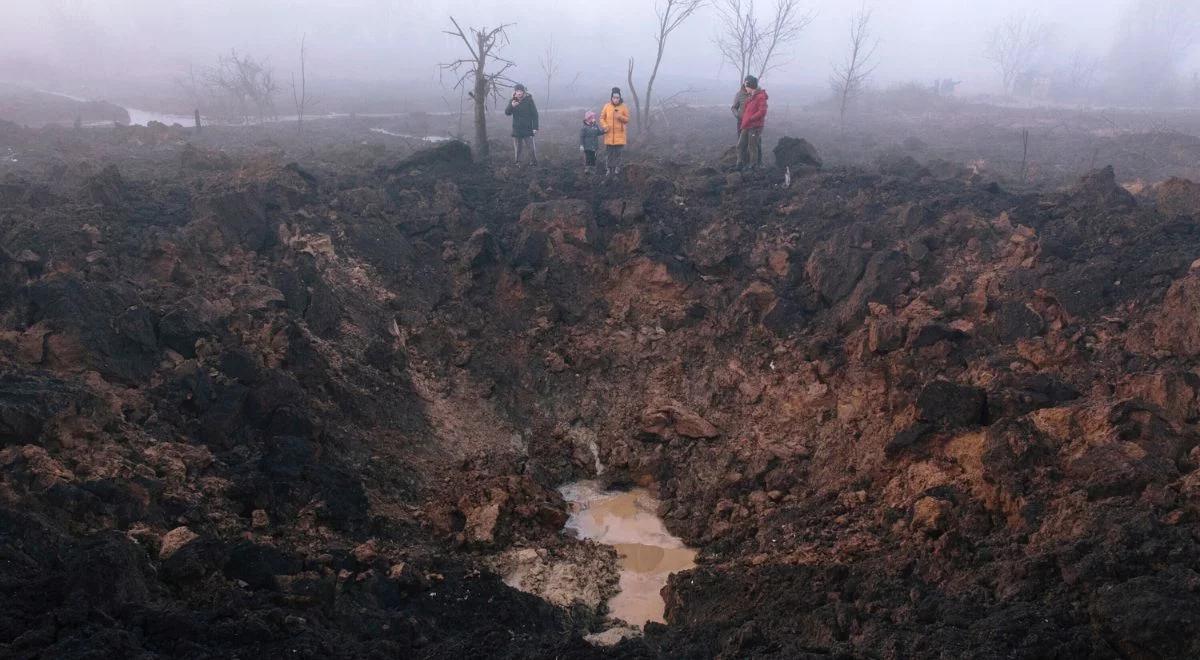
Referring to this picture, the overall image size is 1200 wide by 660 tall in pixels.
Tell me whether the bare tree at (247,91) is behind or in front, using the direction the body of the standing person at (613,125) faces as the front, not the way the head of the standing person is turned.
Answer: behind

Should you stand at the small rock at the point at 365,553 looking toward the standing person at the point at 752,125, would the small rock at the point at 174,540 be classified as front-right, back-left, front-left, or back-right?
back-left

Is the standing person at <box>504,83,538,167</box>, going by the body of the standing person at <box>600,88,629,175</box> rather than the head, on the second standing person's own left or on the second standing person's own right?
on the second standing person's own right

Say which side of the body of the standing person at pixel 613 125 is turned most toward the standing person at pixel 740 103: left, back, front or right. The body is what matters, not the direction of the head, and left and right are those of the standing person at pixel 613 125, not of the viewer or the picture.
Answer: left

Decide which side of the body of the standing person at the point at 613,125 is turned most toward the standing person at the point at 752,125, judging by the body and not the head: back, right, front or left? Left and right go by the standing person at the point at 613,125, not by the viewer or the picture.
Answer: left

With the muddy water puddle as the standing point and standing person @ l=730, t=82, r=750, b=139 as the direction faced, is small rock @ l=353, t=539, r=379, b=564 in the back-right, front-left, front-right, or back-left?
back-left

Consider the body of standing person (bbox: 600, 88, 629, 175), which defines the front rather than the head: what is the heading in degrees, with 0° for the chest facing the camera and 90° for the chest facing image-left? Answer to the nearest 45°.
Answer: approximately 0°

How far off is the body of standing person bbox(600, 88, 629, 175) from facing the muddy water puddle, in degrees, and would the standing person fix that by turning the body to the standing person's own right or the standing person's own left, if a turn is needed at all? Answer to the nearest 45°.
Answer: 0° — they already face it
